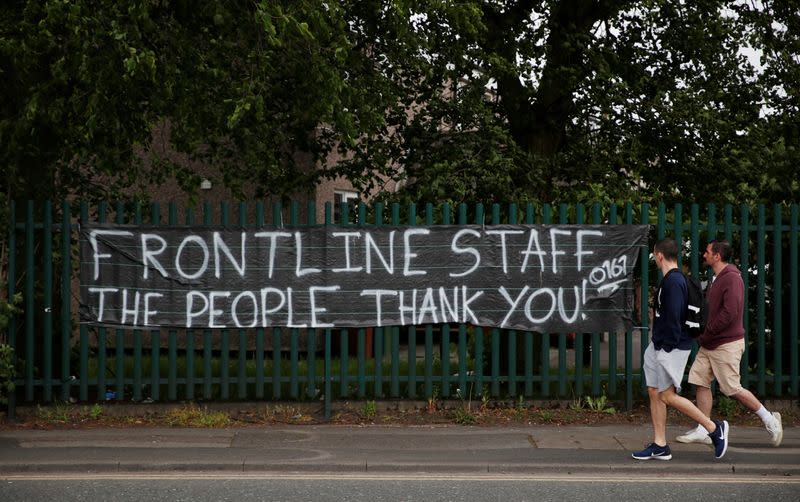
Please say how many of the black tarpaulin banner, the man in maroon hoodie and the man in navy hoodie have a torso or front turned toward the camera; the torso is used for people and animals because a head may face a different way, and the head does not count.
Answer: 1

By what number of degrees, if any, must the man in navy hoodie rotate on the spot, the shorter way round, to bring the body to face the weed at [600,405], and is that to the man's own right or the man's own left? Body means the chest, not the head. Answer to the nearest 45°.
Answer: approximately 90° to the man's own right

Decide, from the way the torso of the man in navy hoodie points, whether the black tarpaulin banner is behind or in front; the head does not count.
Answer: in front

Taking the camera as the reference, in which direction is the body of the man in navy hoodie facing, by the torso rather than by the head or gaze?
to the viewer's left

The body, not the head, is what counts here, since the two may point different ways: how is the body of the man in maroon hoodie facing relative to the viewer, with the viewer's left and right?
facing to the left of the viewer

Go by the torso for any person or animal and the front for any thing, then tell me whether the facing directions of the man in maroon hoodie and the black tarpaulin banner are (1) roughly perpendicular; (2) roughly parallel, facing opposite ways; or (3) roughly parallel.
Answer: roughly perpendicular

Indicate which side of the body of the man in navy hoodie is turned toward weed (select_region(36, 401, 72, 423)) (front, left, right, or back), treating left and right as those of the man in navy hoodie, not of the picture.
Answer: front

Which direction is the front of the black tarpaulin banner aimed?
toward the camera

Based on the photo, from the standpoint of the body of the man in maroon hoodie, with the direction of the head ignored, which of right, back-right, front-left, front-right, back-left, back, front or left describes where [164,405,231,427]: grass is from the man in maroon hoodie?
front
